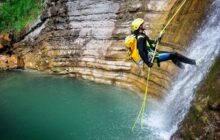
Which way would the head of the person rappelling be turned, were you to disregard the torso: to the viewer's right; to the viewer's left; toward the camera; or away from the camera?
to the viewer's right

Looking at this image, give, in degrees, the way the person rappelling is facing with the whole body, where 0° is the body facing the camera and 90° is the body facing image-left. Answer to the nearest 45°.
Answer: approximately 270°
